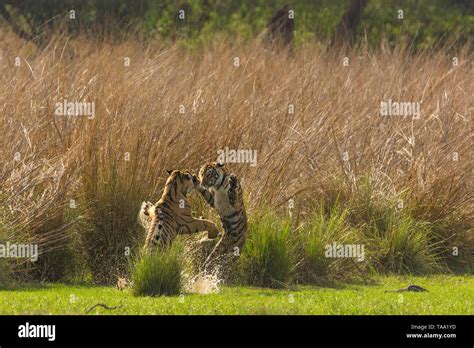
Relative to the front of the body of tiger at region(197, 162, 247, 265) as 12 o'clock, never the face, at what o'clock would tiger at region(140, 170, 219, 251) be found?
tiger at region(140, 170, 219, 251) is roughly at 1 o'clock from tiger at region(197, 162, 247, 265).

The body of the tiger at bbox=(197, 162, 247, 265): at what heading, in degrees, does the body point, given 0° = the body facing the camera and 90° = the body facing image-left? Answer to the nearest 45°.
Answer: approximately 45°
